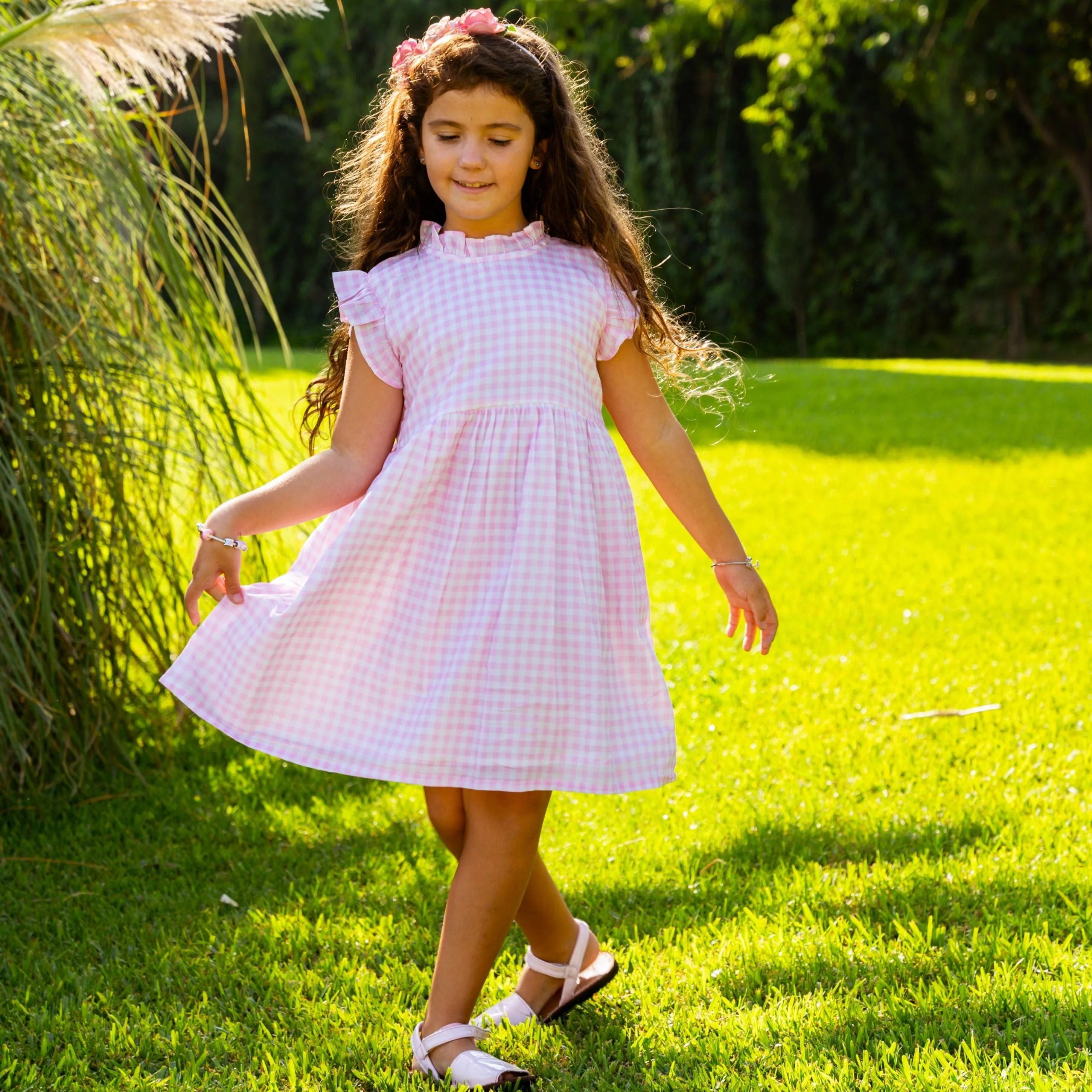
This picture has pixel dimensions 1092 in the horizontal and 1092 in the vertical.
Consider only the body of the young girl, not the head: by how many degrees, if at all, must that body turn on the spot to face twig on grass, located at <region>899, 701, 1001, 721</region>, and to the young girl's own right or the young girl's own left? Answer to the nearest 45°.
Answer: approximately 135° to the young girl's own left

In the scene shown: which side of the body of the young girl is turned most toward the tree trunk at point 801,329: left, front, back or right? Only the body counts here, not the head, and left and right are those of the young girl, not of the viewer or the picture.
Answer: back

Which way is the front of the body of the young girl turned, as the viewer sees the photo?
toward the camera

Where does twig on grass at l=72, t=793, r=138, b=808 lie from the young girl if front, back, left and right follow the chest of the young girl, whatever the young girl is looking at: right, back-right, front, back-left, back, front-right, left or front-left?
back-right

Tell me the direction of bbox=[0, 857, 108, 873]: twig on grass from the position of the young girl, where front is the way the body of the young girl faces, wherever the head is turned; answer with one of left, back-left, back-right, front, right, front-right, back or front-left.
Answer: back-right

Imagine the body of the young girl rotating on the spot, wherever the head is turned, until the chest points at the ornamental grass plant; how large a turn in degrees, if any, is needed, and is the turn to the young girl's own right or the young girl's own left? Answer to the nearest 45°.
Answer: approximately 135° to the young girl's own right

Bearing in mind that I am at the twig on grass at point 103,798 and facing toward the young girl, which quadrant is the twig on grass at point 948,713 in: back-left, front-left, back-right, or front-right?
front-left

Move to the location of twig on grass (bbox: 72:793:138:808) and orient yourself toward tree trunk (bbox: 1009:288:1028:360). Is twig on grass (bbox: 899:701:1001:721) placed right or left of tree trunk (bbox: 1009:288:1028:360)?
right
